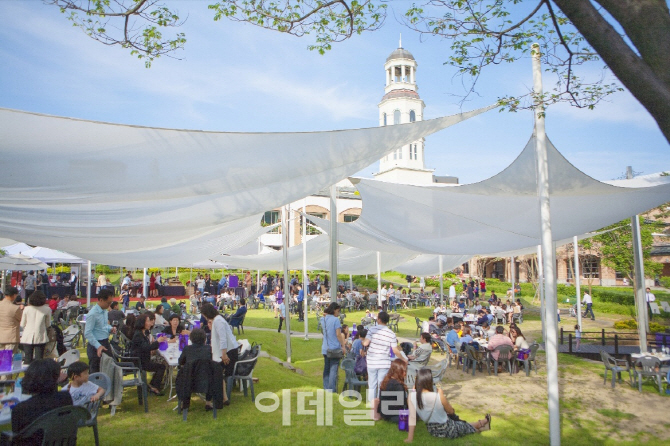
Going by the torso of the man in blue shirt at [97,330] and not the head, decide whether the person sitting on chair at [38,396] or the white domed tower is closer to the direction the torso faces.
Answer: the person sitting on chair

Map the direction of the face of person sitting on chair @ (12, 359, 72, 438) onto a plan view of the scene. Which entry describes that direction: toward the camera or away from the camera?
away from the camera

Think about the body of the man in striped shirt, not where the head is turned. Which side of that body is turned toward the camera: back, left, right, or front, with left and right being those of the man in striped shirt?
back

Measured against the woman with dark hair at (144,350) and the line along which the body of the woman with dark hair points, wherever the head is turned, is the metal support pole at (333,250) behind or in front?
in front

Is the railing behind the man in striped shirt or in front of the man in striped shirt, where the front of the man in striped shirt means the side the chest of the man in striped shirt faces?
in front

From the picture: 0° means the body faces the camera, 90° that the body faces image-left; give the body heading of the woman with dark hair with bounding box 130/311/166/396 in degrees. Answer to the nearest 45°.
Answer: approximately 270°

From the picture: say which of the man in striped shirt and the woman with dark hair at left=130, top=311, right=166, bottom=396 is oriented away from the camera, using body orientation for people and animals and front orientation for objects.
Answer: the man in striped shirt

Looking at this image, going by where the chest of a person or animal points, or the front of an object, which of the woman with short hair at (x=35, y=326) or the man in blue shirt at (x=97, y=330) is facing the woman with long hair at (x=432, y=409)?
the man in blue shirt

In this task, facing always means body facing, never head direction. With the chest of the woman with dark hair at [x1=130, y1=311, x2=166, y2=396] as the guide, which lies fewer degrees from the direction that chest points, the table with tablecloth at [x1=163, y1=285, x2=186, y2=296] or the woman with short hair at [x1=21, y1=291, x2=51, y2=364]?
the table with tablecloth
